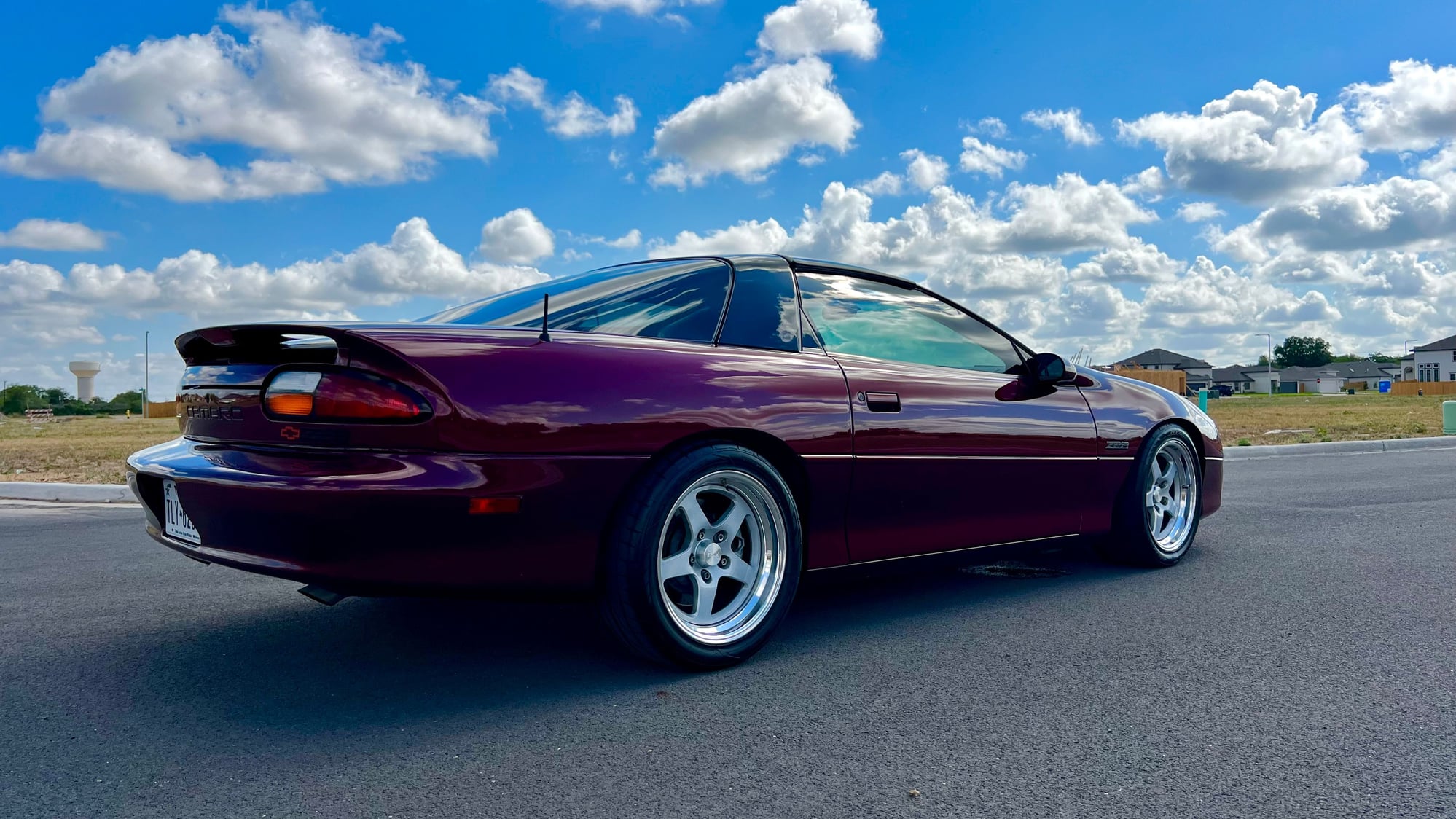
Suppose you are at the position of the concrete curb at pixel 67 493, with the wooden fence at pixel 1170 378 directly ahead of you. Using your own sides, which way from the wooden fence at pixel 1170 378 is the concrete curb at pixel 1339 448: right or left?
right

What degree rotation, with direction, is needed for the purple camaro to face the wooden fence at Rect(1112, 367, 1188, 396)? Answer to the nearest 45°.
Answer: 0° — it already faces it

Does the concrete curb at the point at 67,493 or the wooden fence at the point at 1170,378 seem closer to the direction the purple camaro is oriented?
the wooden fence

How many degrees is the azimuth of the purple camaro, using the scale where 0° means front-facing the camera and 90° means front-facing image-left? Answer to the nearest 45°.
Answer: approximately 225°
